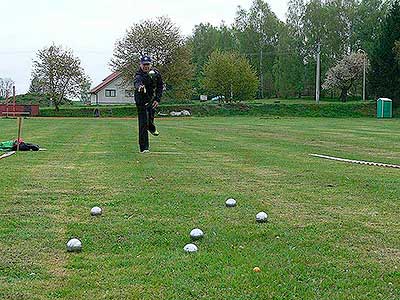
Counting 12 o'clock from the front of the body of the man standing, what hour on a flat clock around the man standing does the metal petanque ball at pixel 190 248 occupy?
The metal petanque ball is roughly at 12 o'clock from the man standing.

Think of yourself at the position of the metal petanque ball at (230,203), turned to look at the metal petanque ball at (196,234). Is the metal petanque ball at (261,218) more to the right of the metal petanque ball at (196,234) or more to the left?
left

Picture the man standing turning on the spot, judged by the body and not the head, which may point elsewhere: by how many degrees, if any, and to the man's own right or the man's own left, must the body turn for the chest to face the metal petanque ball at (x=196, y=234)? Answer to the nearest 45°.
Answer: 0° — they already face it

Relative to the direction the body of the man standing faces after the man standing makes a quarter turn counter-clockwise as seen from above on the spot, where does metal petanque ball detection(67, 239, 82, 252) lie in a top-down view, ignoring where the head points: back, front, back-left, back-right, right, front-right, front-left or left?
right

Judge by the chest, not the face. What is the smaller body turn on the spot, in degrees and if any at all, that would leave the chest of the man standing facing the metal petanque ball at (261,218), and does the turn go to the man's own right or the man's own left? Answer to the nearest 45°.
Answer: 0° — they already face it

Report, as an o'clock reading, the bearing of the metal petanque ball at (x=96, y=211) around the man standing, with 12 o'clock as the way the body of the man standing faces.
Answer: The metal petanque ball is roughly at 12 o'clock from the man standing.

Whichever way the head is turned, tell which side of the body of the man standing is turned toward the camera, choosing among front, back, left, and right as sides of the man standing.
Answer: front

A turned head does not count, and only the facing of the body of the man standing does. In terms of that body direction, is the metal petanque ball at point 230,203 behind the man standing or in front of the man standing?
in front

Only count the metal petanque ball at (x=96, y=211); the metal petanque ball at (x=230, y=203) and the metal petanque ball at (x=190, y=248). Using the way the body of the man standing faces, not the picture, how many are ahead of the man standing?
3
